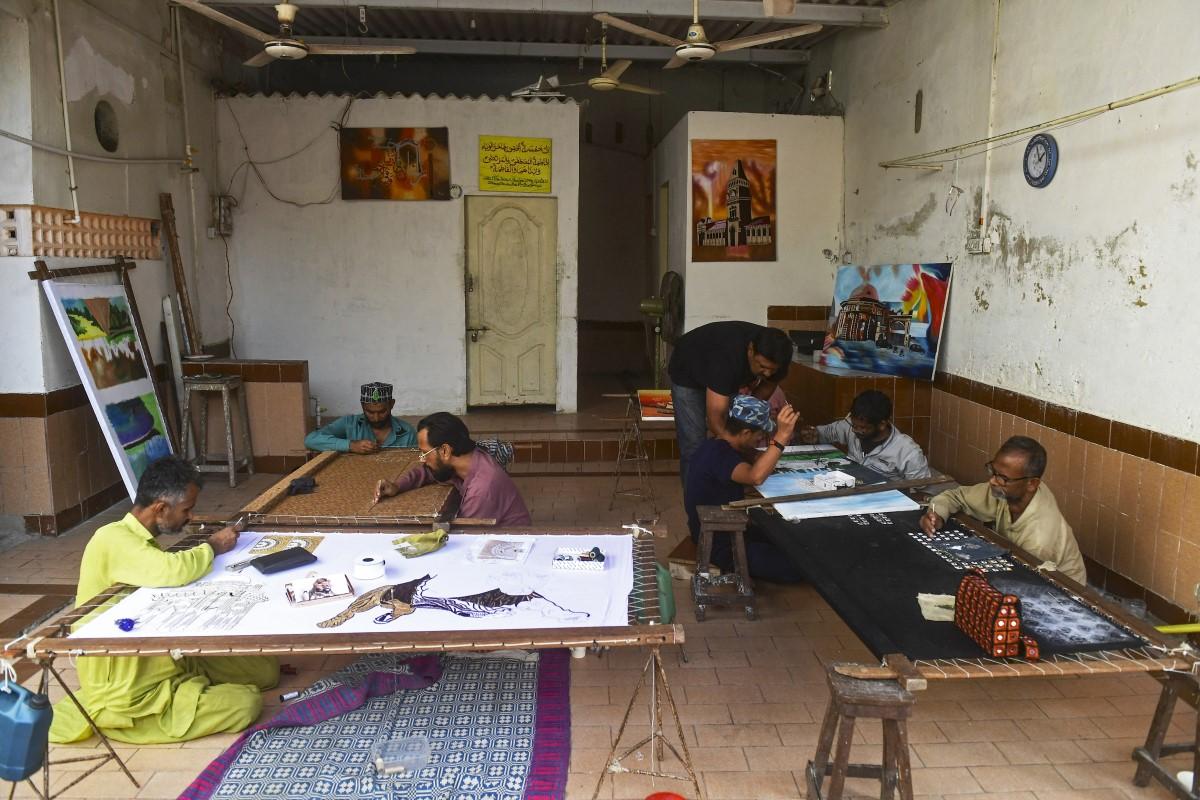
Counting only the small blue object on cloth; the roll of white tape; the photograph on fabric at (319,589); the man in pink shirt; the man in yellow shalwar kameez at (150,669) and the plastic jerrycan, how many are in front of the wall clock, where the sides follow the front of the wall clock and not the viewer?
6

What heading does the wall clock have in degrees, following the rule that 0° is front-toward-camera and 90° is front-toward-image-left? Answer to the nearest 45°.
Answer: approximately 45°

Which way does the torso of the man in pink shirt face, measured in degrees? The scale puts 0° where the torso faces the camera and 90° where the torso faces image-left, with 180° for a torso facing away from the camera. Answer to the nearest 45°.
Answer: approximately 90°

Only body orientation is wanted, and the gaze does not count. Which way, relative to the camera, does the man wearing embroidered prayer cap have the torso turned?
toward the camera

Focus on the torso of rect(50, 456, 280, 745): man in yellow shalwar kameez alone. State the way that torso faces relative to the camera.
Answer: to the viewer's right

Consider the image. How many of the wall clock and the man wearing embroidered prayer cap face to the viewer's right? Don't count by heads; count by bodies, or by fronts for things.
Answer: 0

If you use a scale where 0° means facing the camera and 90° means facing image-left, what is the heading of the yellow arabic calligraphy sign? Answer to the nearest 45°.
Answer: approximately 0°

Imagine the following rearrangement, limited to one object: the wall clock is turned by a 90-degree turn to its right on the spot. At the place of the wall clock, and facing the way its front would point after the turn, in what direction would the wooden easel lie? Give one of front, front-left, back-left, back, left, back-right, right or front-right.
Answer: front-left

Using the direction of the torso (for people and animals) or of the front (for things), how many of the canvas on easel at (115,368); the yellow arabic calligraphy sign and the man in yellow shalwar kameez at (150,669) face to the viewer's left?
0

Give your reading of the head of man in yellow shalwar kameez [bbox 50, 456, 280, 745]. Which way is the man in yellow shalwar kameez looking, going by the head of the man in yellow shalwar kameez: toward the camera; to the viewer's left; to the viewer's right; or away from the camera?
to the viewer's right

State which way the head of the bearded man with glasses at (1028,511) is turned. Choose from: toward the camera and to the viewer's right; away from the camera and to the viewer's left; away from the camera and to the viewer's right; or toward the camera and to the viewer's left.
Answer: toward the camera and to the viewer's left

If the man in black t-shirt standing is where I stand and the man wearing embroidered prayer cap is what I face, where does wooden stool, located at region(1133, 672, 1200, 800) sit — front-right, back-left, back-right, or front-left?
back-left

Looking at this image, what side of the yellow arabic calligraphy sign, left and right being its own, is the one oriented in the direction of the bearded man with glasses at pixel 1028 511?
front

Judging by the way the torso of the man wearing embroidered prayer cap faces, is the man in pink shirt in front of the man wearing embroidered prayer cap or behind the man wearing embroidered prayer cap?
in front

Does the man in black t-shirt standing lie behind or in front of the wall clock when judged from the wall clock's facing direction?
in front

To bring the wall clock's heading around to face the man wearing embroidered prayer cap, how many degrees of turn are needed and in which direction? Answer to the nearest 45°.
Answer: approximately 45° to its right

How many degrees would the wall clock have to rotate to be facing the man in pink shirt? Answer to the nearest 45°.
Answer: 0° — it already faces them

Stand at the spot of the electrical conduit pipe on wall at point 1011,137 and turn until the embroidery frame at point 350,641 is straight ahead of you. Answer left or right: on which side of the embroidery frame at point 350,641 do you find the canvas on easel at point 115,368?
right
